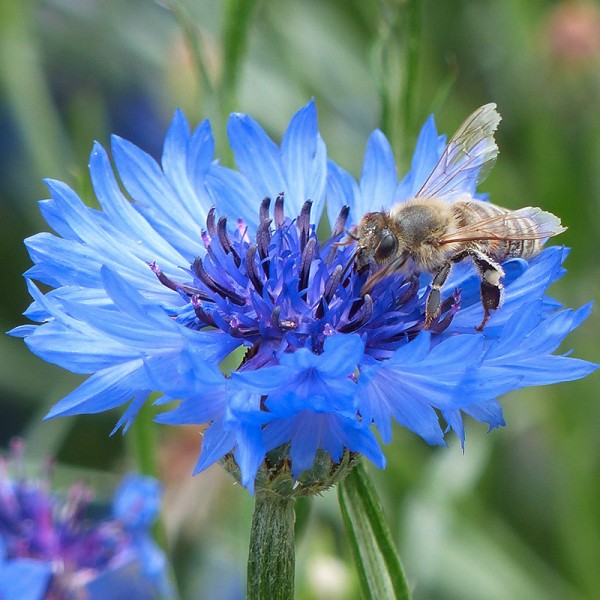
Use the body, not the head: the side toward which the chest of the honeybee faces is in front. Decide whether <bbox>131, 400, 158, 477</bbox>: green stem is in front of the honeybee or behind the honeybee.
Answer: in front

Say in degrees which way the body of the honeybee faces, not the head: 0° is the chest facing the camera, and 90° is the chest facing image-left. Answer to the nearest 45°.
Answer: approximately 90°

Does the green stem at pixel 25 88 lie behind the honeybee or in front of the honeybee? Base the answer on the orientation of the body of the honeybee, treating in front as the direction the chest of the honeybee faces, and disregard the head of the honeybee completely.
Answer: in front
